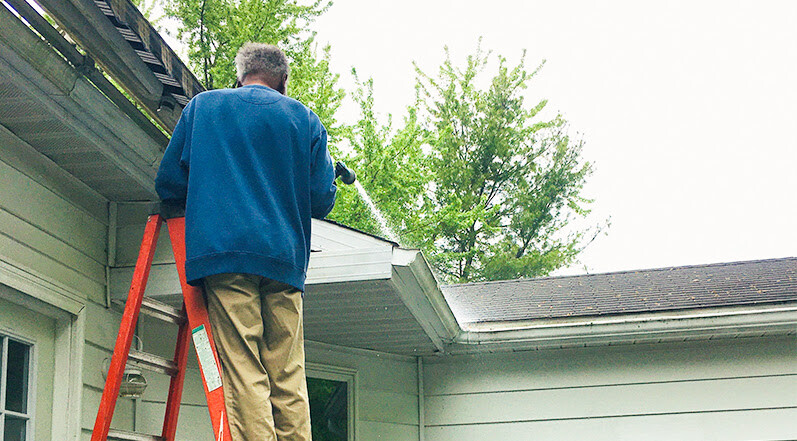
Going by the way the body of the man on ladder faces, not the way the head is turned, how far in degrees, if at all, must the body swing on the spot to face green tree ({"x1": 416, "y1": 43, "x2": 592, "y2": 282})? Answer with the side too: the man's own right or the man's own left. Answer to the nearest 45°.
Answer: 0° — they already face it

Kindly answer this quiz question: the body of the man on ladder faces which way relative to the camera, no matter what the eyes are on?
away from the camera

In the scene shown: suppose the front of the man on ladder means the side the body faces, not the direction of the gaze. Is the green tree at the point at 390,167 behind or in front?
in front

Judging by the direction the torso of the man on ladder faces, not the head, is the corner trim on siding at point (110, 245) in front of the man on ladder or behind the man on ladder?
in front

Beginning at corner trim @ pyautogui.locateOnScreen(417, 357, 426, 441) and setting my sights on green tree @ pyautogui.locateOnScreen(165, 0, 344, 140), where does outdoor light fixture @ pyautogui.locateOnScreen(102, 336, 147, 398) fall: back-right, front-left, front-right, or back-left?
back-left

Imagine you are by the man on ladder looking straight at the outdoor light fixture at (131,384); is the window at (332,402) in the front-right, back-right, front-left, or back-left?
front-right

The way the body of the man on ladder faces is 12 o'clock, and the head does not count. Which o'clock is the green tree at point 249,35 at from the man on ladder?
The green tree is roughly at 12 o'clock from the man on ladder.

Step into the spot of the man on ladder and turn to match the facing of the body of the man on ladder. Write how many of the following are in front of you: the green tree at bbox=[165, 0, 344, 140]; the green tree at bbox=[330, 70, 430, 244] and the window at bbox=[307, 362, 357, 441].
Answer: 3

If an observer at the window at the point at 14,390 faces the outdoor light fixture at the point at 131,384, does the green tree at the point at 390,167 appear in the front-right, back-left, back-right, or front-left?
front-left

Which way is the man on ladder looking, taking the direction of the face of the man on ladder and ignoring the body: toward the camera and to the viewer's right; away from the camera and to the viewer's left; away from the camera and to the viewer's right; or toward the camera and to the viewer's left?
away from the camera and to the viewer's right
